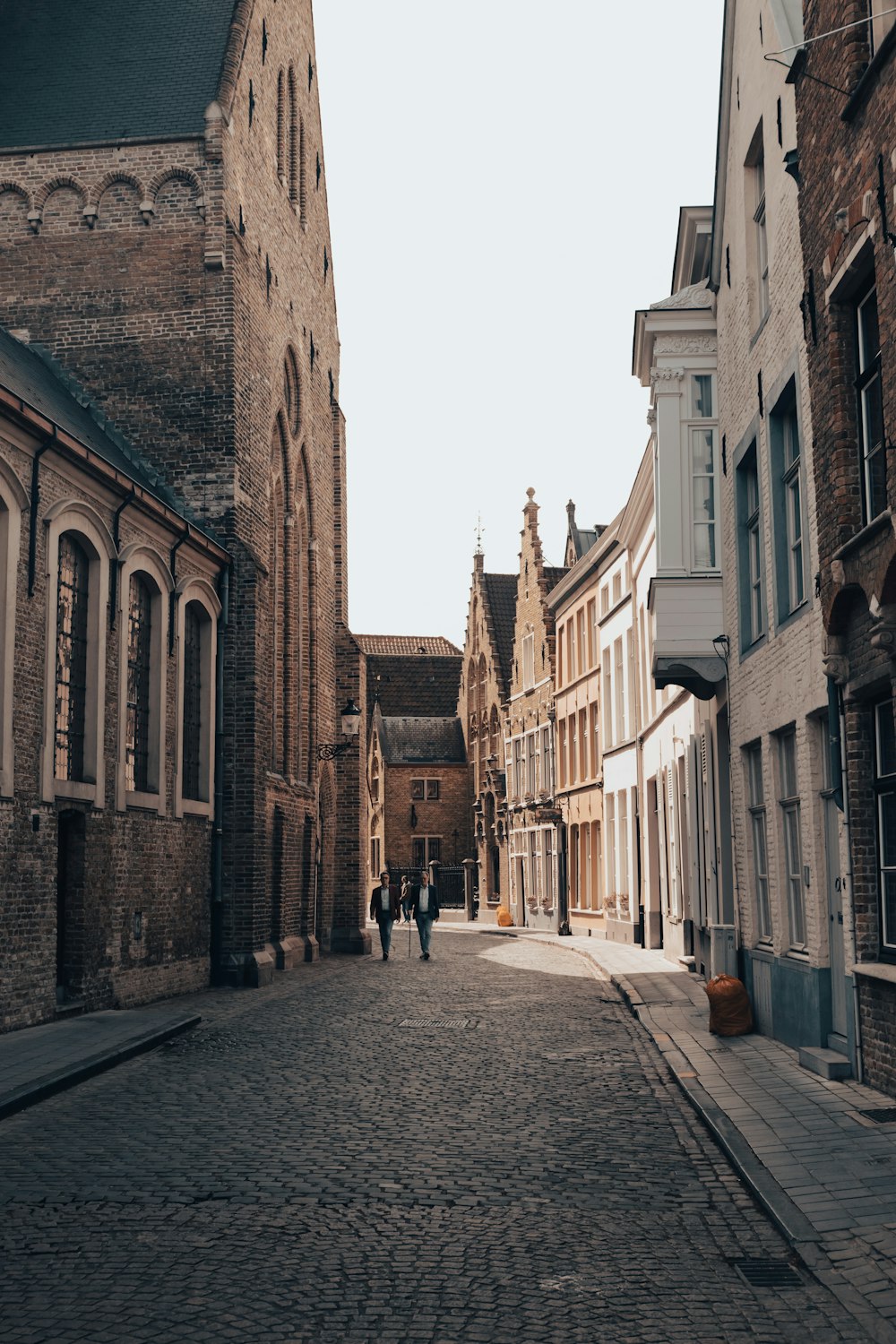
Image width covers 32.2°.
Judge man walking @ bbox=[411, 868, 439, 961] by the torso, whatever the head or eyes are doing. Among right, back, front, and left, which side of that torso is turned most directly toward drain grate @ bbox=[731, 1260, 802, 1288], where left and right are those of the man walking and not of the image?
front

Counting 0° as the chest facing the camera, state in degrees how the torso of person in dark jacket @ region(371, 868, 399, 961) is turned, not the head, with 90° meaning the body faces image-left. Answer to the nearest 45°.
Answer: approximately 0°

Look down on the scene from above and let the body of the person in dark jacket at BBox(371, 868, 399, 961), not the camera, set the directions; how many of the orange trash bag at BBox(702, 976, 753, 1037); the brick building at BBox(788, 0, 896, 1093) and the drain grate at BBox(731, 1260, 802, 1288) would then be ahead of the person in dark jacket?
3

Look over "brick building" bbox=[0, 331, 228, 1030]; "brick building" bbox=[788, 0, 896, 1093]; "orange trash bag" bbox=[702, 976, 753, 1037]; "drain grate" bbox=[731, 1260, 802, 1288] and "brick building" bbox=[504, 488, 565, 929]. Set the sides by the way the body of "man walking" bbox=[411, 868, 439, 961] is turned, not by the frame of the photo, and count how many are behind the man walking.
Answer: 1

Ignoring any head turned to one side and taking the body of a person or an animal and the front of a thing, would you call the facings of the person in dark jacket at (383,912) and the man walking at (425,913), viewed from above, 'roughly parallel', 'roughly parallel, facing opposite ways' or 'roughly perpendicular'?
roughly parallel

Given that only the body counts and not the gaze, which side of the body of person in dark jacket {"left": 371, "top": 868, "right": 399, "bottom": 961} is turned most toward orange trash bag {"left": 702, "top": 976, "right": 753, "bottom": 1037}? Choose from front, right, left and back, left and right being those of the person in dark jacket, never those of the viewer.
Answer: front

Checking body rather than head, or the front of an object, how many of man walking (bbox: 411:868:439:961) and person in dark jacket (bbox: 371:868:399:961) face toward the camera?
2

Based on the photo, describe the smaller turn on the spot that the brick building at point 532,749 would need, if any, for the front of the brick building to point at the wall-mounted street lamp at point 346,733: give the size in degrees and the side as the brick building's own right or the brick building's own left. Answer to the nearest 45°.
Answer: approximately 45° to the brick building's own left

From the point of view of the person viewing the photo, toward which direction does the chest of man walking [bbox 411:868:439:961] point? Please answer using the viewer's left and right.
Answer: facing the viewer

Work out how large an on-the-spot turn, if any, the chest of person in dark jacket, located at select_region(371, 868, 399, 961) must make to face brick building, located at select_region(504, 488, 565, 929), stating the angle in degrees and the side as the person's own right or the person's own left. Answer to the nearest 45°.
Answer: approximately 180°
